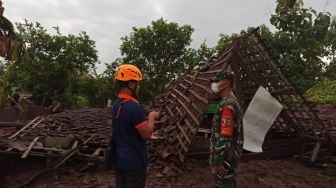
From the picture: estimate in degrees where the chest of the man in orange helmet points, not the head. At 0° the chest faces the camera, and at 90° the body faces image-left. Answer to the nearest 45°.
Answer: approximately 225°

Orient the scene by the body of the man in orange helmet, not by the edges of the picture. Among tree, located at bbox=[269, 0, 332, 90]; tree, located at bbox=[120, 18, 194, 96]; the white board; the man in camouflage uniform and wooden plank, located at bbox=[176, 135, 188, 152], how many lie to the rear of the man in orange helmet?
0

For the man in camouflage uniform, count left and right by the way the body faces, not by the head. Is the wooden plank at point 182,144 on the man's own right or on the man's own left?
on the man's own right

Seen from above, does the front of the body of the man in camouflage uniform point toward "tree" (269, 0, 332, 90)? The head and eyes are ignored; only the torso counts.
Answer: no

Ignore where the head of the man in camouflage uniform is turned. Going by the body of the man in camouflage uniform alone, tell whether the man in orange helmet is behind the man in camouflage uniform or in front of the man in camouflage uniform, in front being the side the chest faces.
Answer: in front

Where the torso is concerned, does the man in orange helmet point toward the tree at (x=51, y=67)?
no

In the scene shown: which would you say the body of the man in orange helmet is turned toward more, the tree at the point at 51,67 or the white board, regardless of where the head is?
the white board

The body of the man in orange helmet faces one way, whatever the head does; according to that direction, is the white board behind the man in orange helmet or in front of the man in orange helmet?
in front
